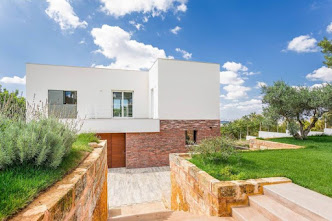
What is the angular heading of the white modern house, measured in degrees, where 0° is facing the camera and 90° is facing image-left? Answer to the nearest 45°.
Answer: approximately 0°
